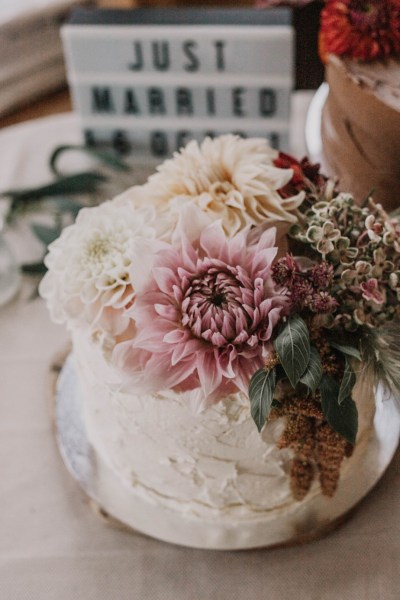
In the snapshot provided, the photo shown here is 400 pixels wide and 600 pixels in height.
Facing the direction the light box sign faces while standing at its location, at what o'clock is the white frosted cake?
The white frosted cake is roughly at 12 o'clock from the light box sign.

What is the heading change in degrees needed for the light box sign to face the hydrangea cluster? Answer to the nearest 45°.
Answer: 0° — it already faces it

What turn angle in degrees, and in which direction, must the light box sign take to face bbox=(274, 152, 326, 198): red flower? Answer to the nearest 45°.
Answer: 0° — it already faces it

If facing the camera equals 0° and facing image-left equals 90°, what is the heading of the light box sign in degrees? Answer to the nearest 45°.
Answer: approximately 0°

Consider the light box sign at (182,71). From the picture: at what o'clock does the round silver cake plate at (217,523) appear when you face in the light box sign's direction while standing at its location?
The round silver cake plate is roughly at 12 o'clock from the light box sign.

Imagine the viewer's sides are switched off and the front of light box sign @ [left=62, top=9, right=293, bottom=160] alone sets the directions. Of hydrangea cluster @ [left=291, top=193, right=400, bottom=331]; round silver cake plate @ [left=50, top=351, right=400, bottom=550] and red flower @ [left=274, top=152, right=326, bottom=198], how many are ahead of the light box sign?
3
